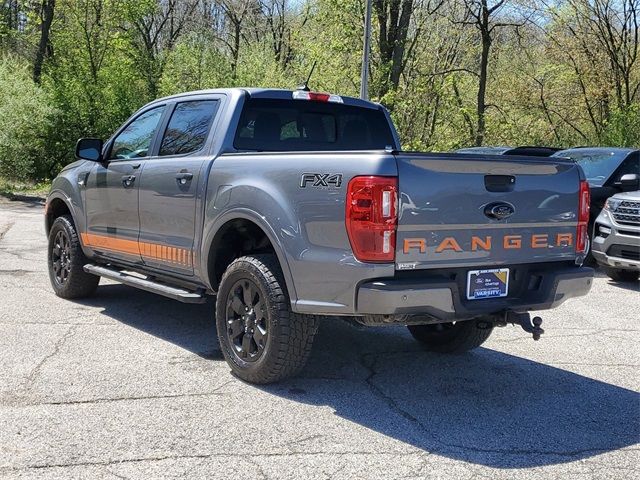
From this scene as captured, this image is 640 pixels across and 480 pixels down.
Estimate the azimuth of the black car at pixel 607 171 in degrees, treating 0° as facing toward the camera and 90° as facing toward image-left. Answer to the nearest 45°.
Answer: approximately 45°

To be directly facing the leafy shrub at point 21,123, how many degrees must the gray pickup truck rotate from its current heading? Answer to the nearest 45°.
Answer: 0° — it already faces it

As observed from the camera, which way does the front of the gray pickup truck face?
facing away from the viewer and to the left of the viewer
